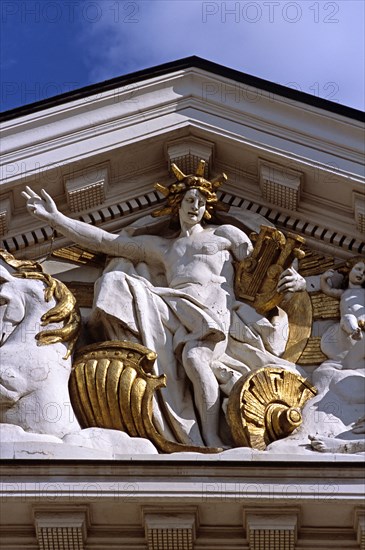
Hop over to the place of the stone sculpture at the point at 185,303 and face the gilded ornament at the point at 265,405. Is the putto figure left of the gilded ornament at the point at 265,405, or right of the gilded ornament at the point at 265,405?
left

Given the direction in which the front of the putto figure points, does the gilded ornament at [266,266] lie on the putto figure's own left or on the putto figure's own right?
on the putto figure's own right

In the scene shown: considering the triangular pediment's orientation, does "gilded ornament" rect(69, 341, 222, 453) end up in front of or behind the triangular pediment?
in front

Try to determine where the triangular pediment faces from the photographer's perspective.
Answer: facing the viewer

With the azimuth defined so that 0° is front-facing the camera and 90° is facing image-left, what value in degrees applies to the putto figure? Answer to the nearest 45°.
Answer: approximately 0°

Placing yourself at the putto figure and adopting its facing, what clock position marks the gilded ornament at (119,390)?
The gilded ornament is roughly at 2 o'clock from the putto figure.
